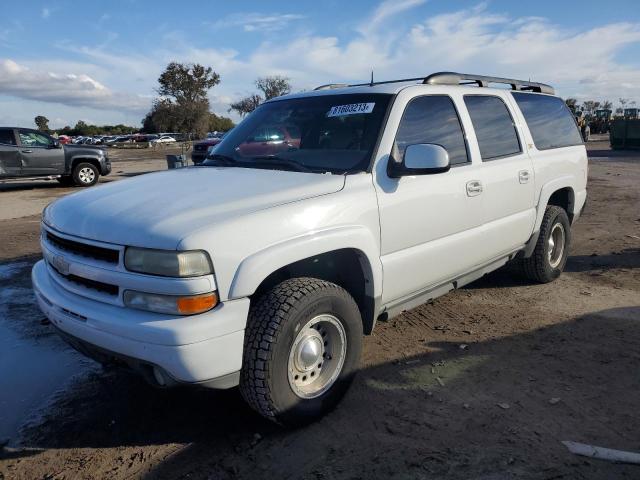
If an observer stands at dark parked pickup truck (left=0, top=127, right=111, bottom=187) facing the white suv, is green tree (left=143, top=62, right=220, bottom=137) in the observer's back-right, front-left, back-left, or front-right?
back-left

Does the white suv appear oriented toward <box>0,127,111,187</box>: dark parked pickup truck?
no

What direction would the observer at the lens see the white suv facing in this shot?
facing the viewer and to the left of the viewer

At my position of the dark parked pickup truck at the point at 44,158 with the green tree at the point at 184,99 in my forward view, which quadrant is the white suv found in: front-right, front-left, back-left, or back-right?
back-right

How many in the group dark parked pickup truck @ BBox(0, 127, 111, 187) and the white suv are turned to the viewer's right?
1

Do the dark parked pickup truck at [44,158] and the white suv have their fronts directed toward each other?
no

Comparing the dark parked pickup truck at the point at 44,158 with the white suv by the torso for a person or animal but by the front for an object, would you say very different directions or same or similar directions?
very different directions

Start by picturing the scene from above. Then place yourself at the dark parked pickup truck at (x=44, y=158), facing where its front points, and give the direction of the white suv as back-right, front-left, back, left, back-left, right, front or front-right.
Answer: right

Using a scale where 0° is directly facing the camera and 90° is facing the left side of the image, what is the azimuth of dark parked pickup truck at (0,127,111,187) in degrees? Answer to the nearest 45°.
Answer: approximately 270°

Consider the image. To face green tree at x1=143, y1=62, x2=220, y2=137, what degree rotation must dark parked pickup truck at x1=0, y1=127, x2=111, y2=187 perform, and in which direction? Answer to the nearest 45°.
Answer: approximately 90° to its left

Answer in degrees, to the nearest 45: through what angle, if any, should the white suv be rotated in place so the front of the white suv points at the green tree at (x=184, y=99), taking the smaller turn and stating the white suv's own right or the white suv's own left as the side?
approximately 135° to the white suv's own right
